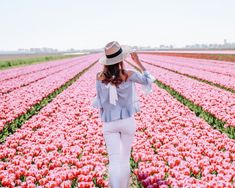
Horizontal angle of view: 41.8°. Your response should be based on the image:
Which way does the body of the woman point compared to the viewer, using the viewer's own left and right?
facing away from the viewer

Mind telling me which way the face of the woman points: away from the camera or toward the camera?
away from the camera
